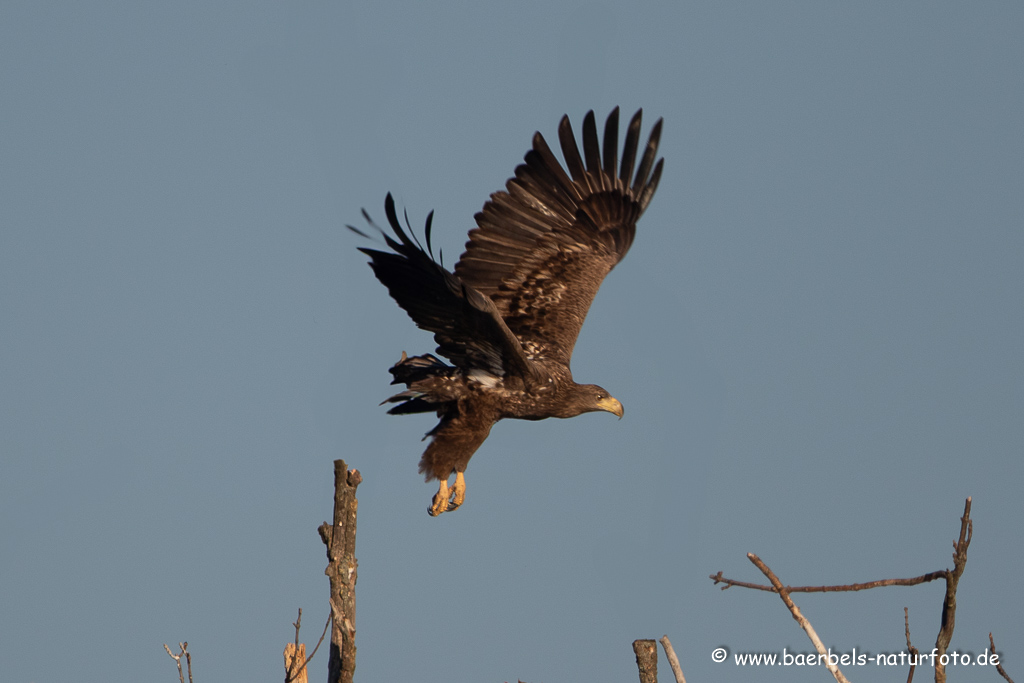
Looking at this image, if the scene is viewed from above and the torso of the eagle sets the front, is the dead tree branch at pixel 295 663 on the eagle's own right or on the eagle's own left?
on the eagle's own right

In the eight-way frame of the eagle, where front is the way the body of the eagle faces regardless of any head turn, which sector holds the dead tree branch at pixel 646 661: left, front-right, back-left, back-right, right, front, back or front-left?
front

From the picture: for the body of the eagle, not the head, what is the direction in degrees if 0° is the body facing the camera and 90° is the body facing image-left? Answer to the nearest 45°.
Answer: approximately 270°
